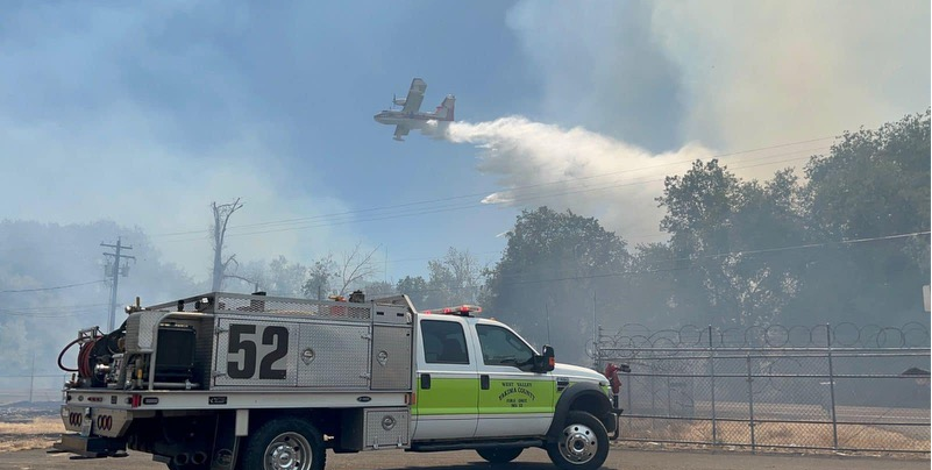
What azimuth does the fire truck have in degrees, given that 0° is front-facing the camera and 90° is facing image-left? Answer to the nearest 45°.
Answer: approximately 225°

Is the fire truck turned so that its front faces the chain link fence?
yes

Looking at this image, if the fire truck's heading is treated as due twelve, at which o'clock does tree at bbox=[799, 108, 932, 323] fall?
The tree is roughly at 12 o'clock from the fire truck.
